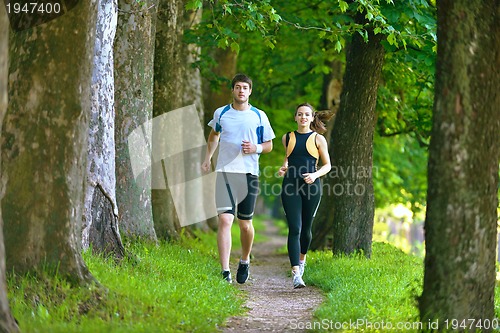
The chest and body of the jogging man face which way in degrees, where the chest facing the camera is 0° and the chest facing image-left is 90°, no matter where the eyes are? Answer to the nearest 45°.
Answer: approximately 0°

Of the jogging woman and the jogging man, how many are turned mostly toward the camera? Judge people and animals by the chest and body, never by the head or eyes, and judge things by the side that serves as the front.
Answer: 2

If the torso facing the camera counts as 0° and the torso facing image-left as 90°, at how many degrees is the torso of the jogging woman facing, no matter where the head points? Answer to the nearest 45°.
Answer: approximately 0°

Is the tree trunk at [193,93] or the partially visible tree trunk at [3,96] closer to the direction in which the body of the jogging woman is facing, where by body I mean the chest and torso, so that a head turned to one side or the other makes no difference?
the partially visible tree trunk

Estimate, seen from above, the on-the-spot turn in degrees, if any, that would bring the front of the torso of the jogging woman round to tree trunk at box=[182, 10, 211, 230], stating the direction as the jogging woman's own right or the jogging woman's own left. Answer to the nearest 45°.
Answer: approximately 180°

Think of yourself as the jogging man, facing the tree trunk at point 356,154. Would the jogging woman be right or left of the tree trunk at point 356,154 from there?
right

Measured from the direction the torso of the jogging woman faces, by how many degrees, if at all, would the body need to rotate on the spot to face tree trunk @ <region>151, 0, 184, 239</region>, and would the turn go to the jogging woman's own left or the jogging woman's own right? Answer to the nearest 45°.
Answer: approximately 135° to the jogging woman's own right

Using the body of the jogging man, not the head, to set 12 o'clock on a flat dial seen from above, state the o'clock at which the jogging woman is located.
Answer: The jogging woman is roughly at 8 o'clock from the jogging man.

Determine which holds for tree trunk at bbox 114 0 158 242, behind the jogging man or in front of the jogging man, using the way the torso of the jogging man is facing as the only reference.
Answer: behind

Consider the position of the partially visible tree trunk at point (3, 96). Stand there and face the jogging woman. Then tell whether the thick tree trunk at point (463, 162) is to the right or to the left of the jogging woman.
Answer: right

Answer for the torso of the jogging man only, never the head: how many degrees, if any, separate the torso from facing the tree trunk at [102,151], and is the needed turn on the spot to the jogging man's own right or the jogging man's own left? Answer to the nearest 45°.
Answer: approximately 90° to the jogging man's own right

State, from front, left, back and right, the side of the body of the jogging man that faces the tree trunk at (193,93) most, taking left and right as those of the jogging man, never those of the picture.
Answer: back

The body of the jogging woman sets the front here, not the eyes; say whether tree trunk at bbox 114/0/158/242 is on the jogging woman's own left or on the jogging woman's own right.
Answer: on the jogging woman's own right

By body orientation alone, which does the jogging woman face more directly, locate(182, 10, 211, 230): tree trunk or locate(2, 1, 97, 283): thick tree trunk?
the thick tree trunk
